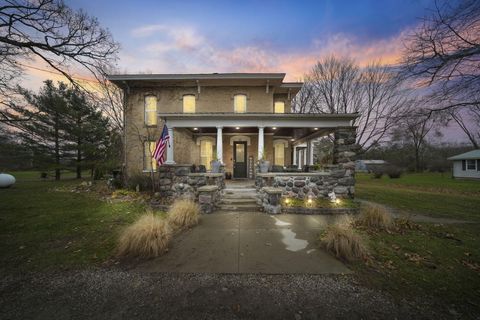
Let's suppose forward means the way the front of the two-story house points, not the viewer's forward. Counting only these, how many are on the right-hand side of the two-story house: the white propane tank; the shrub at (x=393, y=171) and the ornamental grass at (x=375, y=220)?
1

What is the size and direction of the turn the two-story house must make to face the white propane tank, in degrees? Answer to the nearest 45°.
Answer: approximately 90° to its right

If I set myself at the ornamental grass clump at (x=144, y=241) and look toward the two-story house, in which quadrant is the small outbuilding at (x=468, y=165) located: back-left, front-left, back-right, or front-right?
front-right

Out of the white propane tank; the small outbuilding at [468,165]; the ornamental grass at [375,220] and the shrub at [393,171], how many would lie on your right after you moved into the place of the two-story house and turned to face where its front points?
1

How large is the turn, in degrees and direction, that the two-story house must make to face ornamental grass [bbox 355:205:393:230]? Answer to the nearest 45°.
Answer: approximately 45° to its left

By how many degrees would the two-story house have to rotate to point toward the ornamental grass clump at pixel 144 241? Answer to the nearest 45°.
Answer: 0° — it already faces it

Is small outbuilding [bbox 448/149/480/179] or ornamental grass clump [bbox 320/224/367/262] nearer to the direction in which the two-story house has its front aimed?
the ornamental grass clump

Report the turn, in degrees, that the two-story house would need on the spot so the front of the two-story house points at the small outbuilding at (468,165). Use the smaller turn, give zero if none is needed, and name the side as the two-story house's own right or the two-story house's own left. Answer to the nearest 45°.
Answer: approximately 90° to the two-story house's own left

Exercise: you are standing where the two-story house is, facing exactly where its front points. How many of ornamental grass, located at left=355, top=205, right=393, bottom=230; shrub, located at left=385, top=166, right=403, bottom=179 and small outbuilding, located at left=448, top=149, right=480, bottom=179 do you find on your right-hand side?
0

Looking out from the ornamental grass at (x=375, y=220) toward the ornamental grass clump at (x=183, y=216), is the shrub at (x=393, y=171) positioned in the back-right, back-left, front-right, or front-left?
back-right

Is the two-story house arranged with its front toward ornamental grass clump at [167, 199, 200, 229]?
yes

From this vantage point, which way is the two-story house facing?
toward the camera

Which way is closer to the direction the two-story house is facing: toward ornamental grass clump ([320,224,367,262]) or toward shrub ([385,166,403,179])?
the ornamental grass clump

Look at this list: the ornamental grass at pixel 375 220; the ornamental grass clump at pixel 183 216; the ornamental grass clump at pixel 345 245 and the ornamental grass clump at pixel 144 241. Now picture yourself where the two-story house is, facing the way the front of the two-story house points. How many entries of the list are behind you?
0

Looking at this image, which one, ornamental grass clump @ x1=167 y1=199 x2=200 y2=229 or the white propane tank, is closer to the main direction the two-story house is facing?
the ornamental grass clump
